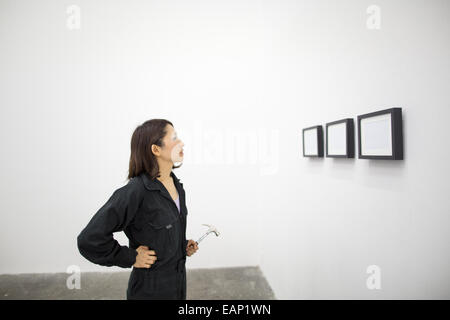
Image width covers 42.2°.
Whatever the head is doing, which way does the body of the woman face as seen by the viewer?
to the viewer's right

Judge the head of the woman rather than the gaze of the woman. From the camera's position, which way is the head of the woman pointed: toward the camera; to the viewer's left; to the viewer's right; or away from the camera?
to the viewer's right
